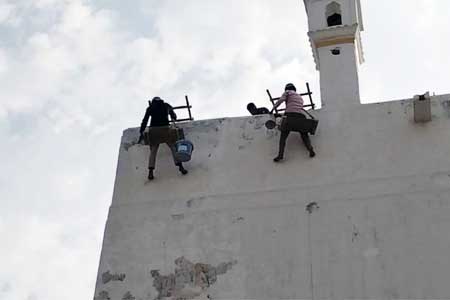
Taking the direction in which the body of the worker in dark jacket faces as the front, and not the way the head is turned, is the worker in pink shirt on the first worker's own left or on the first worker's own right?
on the first worker's own right

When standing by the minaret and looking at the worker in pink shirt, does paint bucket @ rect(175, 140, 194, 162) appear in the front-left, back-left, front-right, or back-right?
front-right

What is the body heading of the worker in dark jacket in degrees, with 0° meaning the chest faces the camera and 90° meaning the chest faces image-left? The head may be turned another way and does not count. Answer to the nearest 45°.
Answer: approximately 180°

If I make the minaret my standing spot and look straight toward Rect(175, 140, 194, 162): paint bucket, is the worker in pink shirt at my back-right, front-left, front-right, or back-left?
front-left

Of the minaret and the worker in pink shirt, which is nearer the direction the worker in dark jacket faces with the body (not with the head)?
the minaret
